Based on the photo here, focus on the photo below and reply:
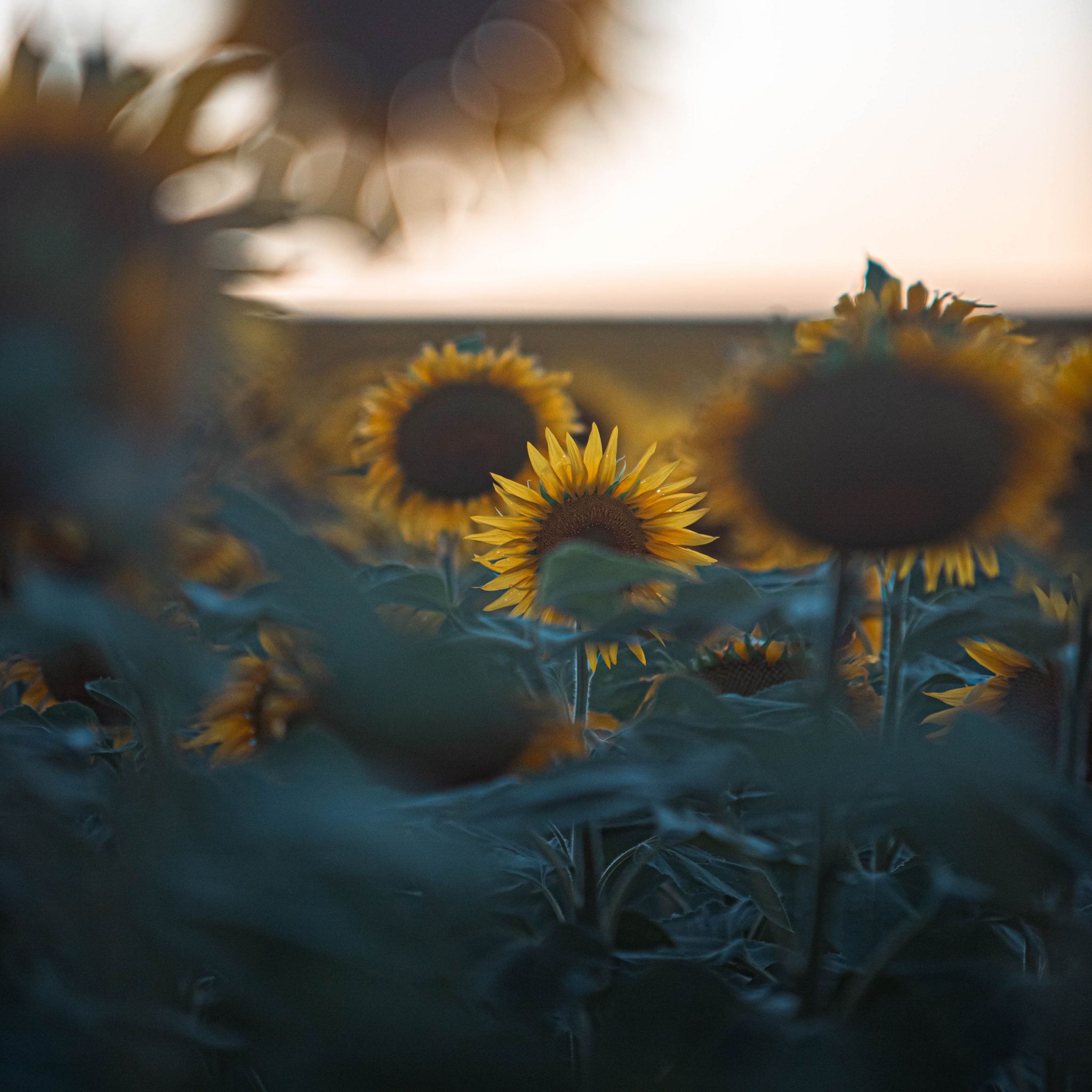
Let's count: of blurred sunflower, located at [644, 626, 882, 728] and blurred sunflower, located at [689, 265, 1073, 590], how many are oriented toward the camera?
2

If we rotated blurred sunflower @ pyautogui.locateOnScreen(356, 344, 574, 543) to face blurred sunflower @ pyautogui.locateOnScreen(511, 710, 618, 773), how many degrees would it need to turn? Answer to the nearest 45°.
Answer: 0° — it already faces it
